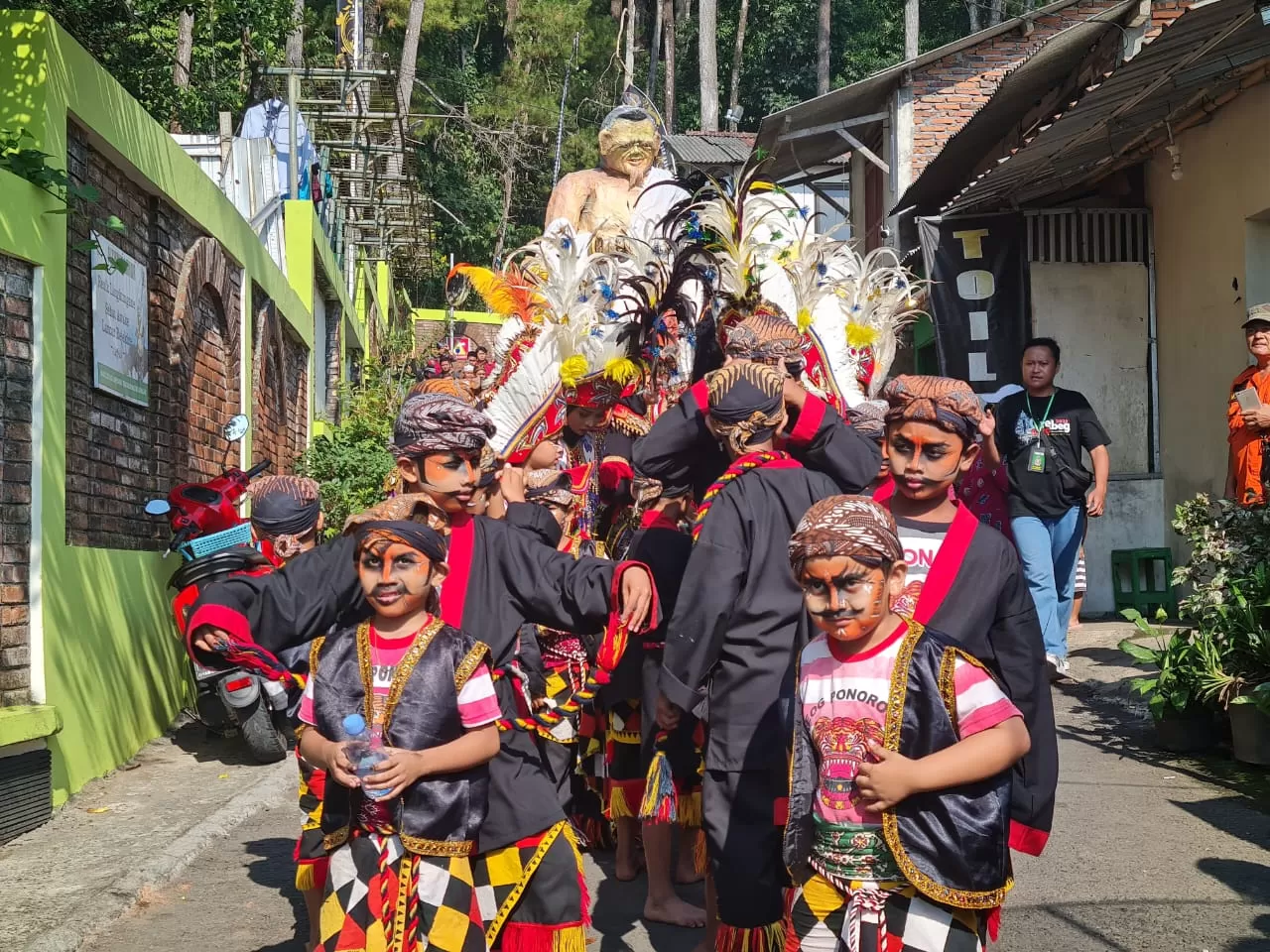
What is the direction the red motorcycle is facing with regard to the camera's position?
facing away from the viewer and to the left of the viewer

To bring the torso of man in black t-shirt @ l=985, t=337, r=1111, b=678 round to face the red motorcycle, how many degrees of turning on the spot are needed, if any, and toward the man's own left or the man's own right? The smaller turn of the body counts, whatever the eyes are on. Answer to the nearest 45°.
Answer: approximately 45° to the man's own right

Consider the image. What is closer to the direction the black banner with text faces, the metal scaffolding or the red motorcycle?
the red motorcycle

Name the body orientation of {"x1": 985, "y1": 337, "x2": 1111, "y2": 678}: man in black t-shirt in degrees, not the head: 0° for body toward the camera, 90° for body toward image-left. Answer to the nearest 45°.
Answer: approximately 0°
